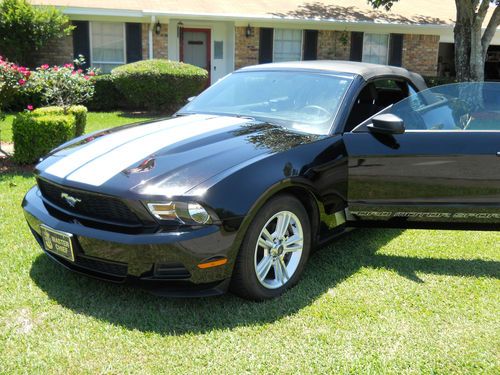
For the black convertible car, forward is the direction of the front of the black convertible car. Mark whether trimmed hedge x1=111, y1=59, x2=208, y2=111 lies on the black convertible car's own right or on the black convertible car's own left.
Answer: on the black convertible car's own right

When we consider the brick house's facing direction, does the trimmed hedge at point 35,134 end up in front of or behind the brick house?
in front

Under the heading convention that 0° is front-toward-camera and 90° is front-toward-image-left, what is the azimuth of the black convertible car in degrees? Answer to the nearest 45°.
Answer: approximately 45°

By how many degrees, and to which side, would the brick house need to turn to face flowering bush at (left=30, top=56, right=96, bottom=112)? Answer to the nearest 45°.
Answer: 0° — it already faces it

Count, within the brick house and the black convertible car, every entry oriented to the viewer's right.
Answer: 0

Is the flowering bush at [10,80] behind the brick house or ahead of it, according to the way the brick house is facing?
ahead

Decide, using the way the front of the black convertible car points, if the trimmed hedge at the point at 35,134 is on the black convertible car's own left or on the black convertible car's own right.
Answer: on the black convertible car's own right

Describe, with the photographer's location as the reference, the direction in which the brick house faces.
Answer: facing the viewer

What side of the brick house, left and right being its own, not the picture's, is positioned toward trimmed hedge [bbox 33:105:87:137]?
front
